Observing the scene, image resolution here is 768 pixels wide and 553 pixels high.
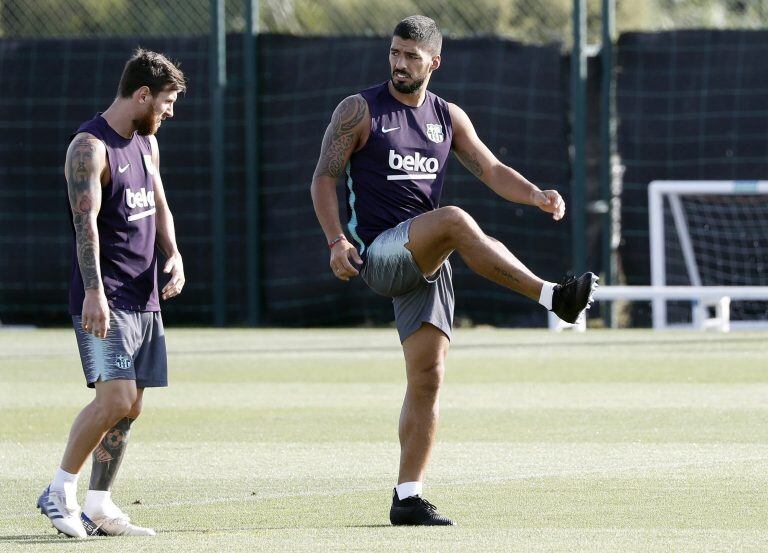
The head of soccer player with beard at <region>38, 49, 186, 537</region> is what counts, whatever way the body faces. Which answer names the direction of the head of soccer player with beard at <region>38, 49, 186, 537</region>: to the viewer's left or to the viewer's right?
to the viewer's right

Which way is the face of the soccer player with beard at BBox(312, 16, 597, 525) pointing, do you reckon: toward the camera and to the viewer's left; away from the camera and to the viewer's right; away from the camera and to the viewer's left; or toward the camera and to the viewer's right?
toward the camera and to the viewer's left

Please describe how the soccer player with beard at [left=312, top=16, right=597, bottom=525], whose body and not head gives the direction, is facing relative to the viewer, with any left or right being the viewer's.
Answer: facing the viewer and to the right of the viewer

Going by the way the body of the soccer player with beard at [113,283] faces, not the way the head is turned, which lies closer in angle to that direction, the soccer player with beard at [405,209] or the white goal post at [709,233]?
the soccer player with beard

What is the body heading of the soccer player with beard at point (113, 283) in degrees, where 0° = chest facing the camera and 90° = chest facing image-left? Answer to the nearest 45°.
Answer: approximately 315°

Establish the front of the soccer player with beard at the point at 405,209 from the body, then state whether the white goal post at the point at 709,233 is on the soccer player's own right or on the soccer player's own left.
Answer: on the soccer player's own left

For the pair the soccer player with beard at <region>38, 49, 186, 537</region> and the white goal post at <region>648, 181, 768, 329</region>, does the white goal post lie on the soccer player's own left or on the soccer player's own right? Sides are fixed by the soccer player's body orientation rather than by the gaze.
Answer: on the soccer player's own left

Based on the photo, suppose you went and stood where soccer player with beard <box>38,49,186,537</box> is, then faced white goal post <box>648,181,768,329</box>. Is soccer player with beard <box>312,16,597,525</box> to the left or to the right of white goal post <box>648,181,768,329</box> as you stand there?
right

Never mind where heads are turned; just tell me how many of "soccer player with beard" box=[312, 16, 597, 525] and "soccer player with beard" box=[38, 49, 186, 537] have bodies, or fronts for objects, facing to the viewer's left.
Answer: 0

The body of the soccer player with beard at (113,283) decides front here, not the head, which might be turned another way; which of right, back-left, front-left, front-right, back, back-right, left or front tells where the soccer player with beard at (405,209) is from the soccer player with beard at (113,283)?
front-left

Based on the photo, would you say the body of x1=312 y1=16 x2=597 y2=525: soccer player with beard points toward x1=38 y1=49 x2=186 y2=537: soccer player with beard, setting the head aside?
no
